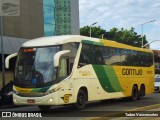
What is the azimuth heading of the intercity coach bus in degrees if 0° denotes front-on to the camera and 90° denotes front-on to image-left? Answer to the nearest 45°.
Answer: approximately 45°

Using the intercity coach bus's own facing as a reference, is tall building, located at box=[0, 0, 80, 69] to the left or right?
on its right
